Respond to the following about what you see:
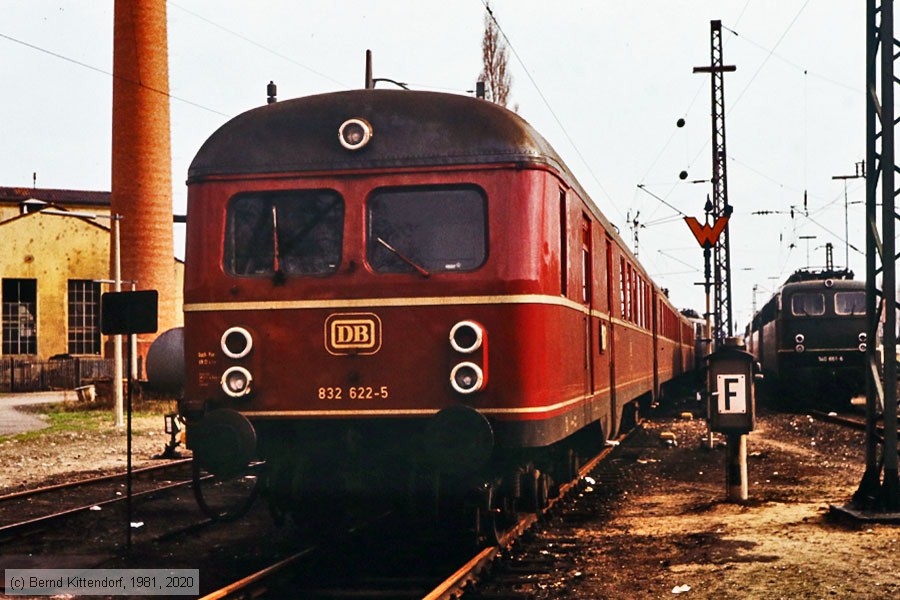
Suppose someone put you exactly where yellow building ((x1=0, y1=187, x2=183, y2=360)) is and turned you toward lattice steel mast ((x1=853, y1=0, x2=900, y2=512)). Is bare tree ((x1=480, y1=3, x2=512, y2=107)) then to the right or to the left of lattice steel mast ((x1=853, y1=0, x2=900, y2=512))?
left

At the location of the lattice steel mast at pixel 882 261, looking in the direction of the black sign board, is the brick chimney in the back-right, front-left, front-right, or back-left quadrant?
front-right

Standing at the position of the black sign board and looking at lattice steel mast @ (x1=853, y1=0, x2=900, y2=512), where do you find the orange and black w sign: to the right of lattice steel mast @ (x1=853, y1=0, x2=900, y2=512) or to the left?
left

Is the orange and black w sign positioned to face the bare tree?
no

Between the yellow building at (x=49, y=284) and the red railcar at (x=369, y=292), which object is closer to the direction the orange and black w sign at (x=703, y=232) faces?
the red railcar

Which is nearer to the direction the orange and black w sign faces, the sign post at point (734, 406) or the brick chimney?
the sign post

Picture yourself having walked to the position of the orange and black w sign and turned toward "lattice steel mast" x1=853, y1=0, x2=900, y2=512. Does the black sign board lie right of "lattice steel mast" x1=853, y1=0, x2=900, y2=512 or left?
right

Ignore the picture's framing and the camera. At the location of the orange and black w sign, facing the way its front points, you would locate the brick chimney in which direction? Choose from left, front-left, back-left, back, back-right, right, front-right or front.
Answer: back-right

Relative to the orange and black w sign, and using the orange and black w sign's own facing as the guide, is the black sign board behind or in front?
in front

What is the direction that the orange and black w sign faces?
toward the camera

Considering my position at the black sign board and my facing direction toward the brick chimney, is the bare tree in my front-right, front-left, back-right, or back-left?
front-right

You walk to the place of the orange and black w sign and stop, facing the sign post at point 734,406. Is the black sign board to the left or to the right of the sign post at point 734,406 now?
right

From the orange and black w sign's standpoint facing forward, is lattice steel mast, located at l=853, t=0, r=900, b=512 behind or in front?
in front

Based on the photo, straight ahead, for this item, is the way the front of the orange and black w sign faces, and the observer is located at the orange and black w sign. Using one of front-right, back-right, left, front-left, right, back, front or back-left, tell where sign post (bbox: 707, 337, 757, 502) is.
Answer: front
